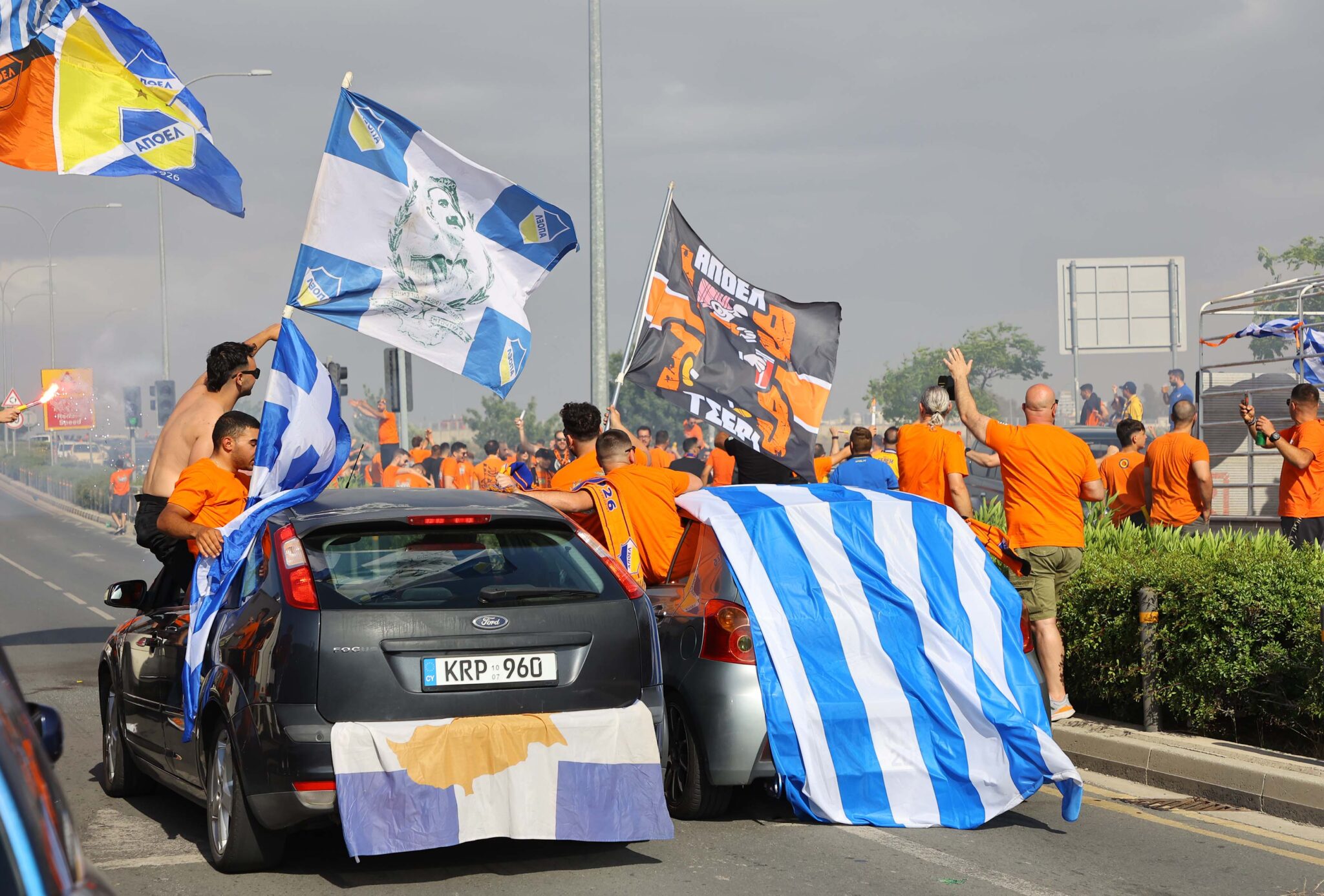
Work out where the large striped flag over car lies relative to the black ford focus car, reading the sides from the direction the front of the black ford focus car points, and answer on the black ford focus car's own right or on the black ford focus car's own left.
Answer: on the black ford focus car's own right

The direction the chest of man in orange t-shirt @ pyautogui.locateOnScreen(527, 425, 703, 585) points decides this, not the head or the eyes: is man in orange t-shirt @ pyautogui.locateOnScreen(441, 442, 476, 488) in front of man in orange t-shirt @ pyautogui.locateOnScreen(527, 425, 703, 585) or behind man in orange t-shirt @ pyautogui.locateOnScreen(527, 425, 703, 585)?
in front

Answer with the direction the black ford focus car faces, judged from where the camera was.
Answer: facing away from the viewer and to the left of the viewer

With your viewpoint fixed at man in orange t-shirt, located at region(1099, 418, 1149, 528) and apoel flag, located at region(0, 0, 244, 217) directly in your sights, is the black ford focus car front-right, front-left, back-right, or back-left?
front-left

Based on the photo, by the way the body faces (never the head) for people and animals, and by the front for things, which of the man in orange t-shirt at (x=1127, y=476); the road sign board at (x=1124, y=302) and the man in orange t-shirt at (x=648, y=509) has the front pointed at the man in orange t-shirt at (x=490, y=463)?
the man in orange t-shirt at (x=648, y=509)

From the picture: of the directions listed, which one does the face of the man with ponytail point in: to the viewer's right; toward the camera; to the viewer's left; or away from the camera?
away from the camera

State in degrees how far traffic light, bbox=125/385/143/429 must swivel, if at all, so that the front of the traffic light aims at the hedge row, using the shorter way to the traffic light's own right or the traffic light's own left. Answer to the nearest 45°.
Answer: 0° — it already faces it

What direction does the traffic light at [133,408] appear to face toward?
toward the camera

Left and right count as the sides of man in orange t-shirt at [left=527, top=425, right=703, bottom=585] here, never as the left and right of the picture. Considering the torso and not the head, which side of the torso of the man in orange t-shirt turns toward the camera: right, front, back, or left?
back

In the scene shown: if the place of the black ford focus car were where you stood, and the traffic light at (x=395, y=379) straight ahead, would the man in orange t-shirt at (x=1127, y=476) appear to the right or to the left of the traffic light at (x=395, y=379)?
right
